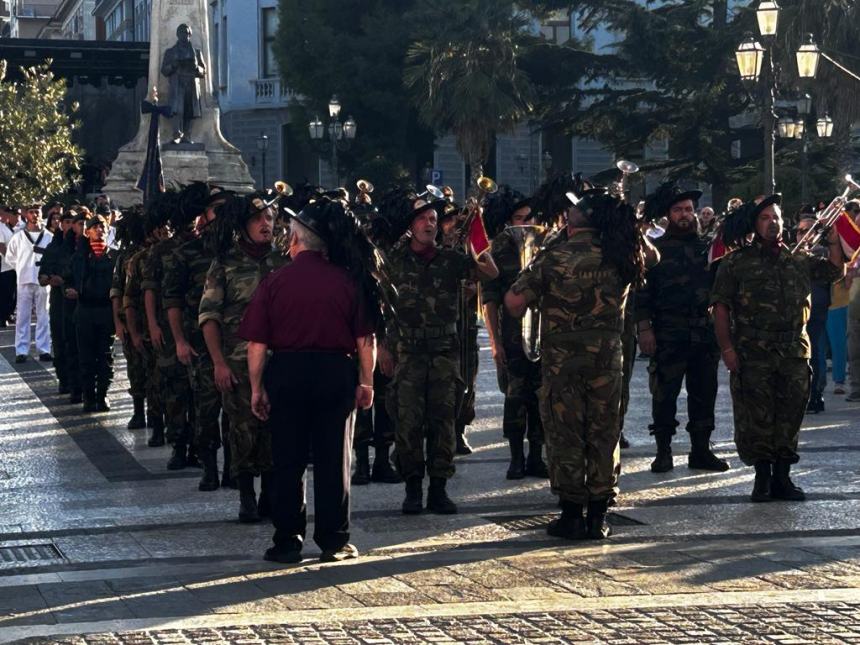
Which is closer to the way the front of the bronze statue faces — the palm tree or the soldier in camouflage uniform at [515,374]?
the soldier in camouflage uniform

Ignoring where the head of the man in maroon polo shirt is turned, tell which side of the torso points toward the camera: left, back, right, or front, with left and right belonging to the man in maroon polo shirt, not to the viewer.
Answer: back

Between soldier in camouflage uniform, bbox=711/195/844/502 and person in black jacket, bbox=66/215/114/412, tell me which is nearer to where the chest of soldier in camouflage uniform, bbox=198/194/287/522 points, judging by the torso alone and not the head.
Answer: the soldier in camouflage uniform

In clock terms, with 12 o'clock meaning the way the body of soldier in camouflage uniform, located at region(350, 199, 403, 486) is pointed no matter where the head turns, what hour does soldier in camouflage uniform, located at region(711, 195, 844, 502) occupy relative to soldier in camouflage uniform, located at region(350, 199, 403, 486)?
soldier in camouflage uniform, located at region(711, 195, 844, 502) is roughly at 10 o'clock from soldier in camouflage uniform, located at region(350, 199, 403, 486).

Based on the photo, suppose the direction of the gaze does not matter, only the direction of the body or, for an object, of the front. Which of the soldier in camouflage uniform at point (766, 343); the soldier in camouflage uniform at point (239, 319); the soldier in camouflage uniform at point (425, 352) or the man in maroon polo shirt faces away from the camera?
the man in maroon polo shirt

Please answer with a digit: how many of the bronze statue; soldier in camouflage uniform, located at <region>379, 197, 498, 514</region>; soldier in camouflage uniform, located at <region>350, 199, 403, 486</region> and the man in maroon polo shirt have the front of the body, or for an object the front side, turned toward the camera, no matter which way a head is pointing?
3

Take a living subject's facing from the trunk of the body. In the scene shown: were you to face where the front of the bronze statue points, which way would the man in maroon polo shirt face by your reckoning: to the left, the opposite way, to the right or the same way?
the opposite way
